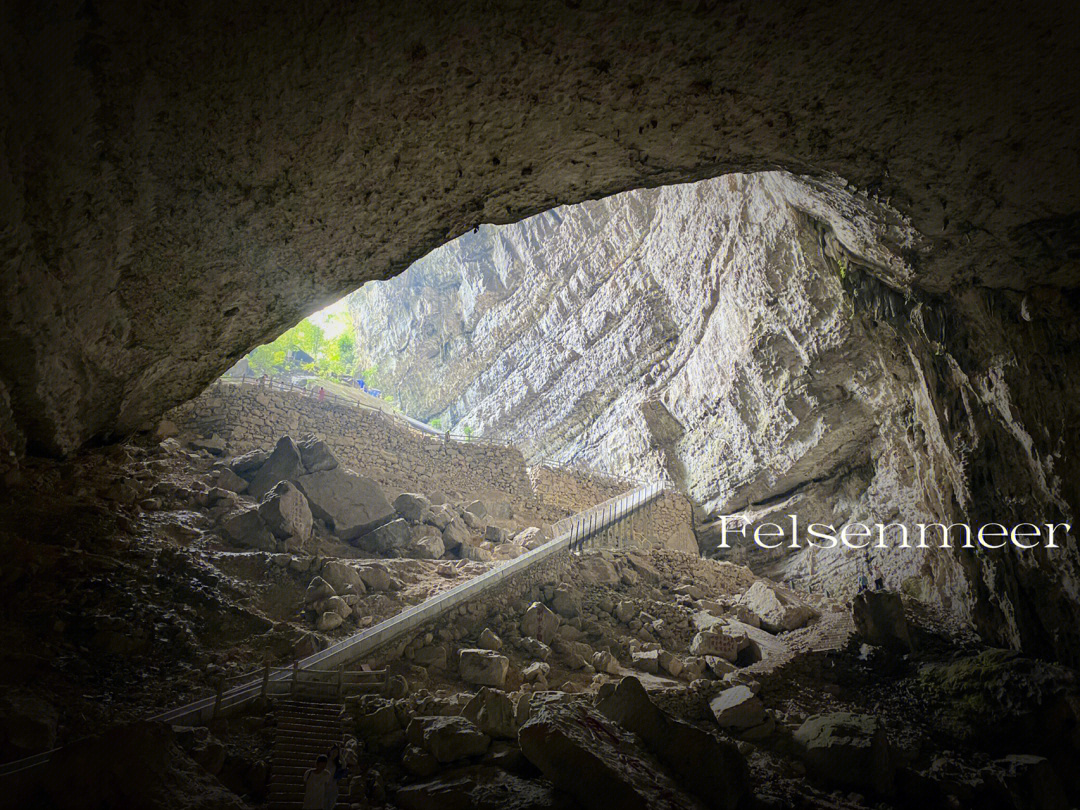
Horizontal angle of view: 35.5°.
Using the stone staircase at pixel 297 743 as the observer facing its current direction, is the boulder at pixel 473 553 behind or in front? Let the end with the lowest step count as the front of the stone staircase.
behind

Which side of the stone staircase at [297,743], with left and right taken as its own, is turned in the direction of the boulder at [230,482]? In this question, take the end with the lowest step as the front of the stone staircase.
back

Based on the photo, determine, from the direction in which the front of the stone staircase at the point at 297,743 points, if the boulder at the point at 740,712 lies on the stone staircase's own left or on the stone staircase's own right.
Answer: on the stone staircase's own left

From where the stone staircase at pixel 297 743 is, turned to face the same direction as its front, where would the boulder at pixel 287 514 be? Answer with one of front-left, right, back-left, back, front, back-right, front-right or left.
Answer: back

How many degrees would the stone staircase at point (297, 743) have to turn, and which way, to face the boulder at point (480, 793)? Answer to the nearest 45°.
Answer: approximately 45° to its left

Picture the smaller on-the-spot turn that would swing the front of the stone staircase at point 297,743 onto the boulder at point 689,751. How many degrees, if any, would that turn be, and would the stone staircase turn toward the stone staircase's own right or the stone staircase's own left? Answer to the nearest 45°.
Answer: approximately 90° to the stone staircase's own left

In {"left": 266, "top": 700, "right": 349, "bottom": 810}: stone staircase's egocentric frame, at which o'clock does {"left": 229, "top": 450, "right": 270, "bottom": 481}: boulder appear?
The boulder is roughly at 6 o'clock from the stone staircase.

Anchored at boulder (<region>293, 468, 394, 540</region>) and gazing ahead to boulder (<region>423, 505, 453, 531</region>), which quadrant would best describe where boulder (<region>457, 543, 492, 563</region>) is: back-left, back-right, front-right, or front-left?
front-right

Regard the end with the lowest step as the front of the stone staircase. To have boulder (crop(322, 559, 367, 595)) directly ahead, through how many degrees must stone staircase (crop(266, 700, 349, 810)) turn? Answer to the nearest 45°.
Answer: approximately 180°

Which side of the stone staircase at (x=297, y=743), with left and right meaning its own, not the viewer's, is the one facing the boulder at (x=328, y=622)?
back

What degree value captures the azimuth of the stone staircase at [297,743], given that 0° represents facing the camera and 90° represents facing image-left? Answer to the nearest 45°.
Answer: approximately 0°

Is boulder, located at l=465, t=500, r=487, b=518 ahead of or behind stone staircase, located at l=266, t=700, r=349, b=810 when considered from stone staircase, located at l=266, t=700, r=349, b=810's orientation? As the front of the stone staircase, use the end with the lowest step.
behind

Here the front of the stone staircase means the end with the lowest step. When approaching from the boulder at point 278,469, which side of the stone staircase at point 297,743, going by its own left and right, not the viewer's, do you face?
back
